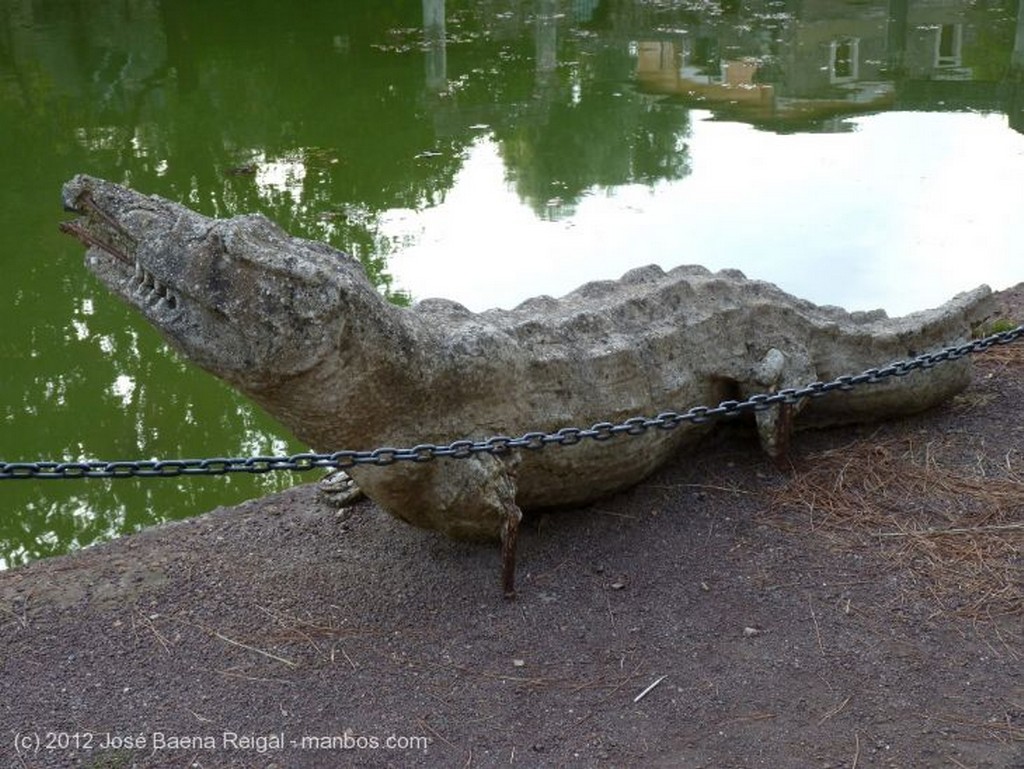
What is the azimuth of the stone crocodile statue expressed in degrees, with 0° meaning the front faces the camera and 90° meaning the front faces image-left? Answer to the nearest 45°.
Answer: approximately 90°
